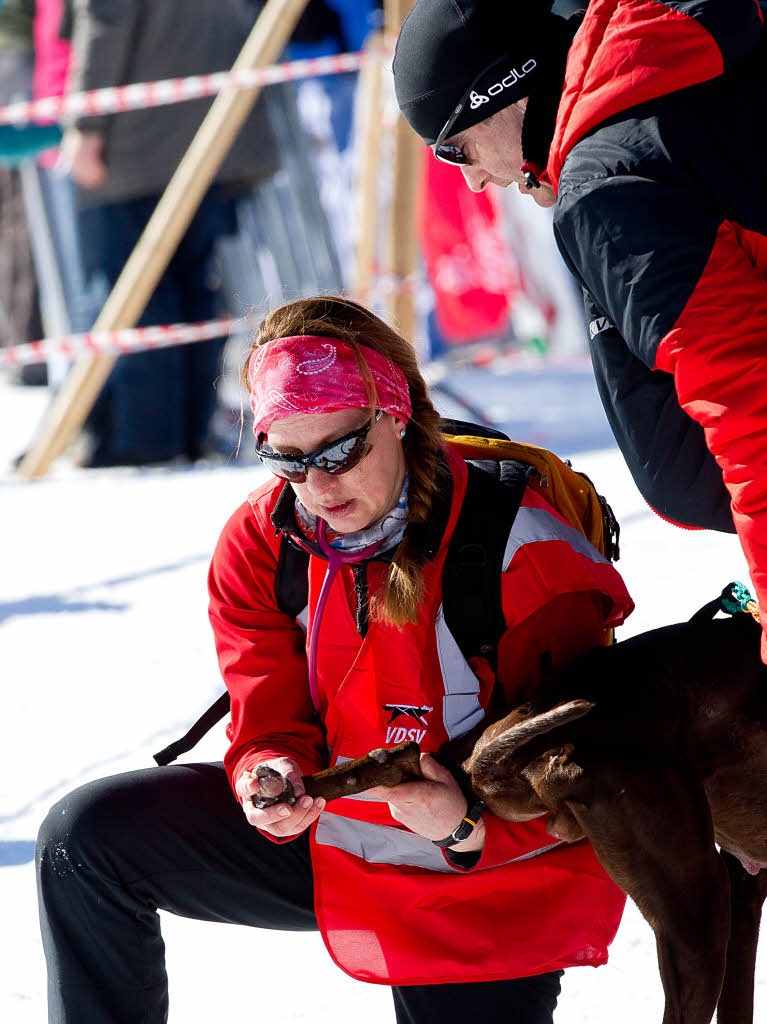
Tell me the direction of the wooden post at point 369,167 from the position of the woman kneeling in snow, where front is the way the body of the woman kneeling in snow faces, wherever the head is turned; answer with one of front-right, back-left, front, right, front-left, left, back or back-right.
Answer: back-right

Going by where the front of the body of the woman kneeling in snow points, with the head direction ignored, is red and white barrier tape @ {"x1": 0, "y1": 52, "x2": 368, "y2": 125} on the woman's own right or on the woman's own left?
on the woman's own right

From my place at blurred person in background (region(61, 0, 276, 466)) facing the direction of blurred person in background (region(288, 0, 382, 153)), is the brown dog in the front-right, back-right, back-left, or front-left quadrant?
back-right

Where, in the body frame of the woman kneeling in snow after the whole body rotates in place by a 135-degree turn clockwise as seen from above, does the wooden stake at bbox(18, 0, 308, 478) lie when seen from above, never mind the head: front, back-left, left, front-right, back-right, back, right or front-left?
front

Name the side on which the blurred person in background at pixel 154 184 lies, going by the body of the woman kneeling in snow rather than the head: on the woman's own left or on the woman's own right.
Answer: on the woman's own right

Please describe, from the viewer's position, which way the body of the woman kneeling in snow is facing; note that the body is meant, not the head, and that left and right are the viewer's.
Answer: facing the viewer and to the left of the viewer

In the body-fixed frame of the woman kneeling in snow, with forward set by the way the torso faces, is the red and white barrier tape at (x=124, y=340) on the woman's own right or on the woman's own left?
on the woman's own right
